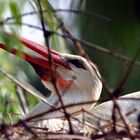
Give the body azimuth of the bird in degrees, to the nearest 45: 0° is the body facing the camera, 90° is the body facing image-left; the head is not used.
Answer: approximately 90°
